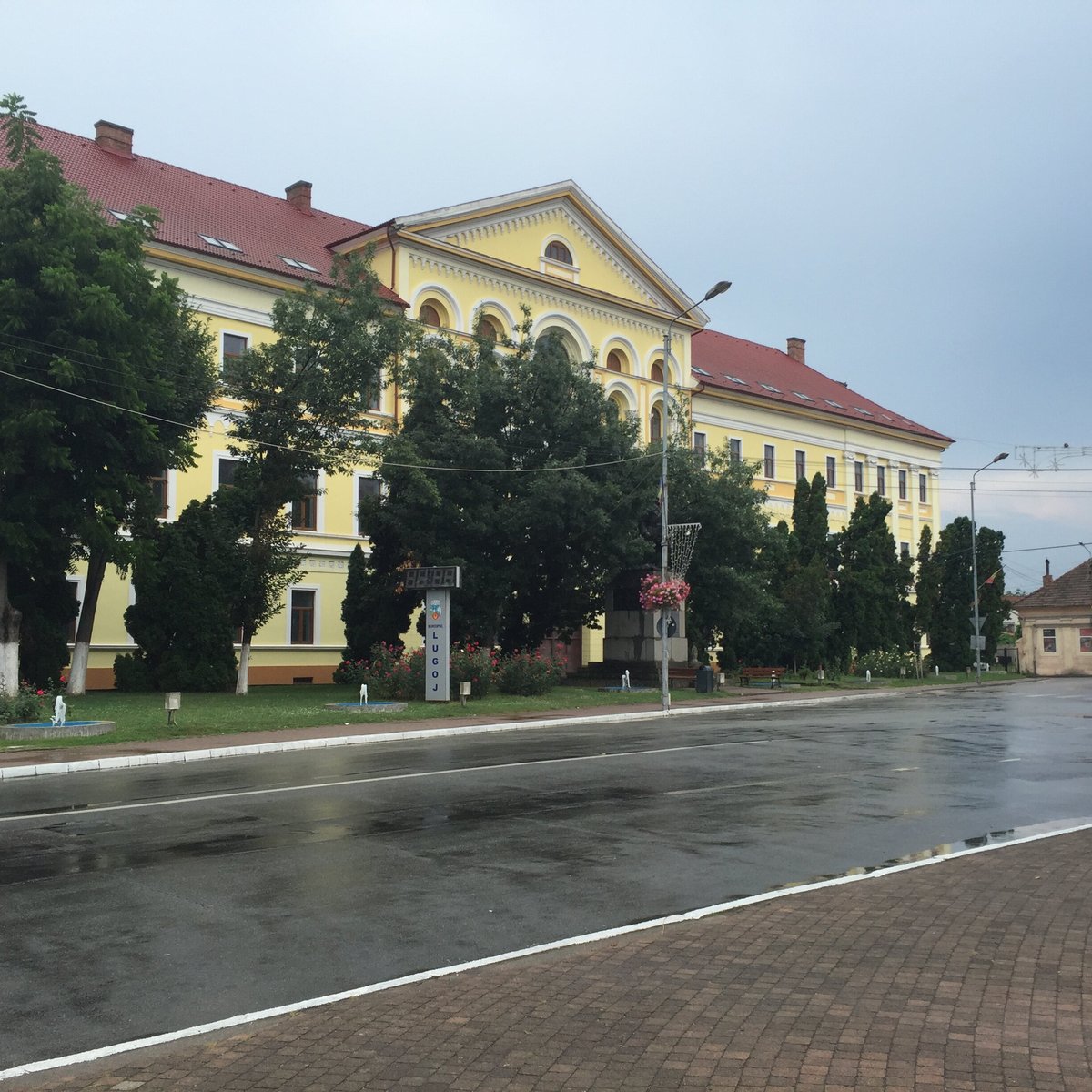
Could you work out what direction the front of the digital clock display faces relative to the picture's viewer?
facing the viewer

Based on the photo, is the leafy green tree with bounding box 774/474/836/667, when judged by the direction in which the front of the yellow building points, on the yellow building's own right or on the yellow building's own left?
on the yellow building's own left

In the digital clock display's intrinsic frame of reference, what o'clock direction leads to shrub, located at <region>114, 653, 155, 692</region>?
The shrub is roughly at 4 o'clock from the digital clock display.

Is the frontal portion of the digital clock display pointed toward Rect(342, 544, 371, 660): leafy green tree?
no

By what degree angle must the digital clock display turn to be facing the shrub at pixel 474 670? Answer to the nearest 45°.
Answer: approximately 135° to its left

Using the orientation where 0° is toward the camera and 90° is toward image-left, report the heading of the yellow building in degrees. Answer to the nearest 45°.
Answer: approximately 315°

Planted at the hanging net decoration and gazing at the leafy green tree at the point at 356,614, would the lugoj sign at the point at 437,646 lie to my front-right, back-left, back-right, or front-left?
front-left

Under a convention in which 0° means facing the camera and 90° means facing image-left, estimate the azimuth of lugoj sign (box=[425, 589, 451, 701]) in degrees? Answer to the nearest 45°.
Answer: approximately 0°

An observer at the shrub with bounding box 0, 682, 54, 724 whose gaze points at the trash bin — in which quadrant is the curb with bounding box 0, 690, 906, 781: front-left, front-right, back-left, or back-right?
front-right

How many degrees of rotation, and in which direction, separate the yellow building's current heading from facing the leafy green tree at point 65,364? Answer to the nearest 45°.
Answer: approximately 45° to its right

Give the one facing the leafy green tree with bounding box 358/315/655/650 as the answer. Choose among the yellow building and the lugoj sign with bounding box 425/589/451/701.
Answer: the yellow building

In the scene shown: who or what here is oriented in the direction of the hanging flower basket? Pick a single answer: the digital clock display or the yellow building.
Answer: the yellow building

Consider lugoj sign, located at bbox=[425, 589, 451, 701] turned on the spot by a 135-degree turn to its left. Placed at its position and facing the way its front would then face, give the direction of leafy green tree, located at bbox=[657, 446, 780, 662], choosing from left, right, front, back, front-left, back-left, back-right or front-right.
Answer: front
